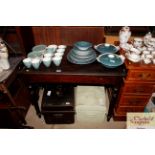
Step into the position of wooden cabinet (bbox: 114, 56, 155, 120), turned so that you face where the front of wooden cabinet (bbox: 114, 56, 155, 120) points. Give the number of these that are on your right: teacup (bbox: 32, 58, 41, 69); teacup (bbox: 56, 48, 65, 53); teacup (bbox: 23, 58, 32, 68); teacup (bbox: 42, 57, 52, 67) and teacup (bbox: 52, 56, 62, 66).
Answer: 5

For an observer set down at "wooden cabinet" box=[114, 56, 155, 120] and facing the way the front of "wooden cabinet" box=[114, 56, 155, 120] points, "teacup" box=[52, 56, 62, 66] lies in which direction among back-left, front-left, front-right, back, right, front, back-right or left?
right

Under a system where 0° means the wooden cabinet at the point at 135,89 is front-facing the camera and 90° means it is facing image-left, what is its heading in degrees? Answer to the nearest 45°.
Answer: approximately 0°

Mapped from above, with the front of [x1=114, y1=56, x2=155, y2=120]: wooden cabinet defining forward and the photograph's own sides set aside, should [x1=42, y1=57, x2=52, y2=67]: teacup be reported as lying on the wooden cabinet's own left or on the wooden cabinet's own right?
on the wooden cabinet's own right

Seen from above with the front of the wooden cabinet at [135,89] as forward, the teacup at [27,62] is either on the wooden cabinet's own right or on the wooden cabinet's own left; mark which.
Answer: on the wooden cabinet's own right

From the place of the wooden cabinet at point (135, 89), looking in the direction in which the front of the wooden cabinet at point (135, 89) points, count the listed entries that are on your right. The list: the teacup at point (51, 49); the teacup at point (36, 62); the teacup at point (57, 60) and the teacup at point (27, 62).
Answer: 4

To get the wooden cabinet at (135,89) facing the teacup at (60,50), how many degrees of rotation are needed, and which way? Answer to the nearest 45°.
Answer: approximately 90° to its right

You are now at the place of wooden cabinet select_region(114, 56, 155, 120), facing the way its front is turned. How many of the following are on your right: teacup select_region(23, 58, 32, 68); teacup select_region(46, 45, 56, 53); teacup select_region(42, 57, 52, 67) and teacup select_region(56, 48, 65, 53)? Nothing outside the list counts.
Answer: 4

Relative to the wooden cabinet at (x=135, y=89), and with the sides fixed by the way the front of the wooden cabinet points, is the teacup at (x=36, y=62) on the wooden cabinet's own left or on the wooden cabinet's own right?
on the wooden cabinet's own right

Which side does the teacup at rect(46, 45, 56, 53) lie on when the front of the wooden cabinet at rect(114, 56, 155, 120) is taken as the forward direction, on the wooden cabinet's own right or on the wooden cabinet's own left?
on the wooden cabinet's own right
